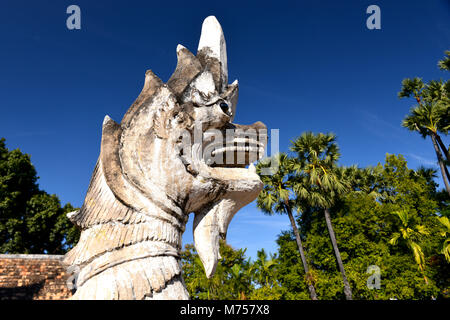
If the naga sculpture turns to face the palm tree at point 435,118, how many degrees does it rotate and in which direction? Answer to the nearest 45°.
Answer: approximately 45° to its left

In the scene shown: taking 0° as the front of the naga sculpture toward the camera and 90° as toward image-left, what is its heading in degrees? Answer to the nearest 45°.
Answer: approximately 270°

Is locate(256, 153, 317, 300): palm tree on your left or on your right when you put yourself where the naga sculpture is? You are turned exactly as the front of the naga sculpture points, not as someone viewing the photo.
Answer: on your left

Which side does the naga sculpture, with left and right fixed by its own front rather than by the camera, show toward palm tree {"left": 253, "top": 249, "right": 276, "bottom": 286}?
left

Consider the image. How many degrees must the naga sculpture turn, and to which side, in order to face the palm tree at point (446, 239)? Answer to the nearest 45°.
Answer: approximately 45° to its left
